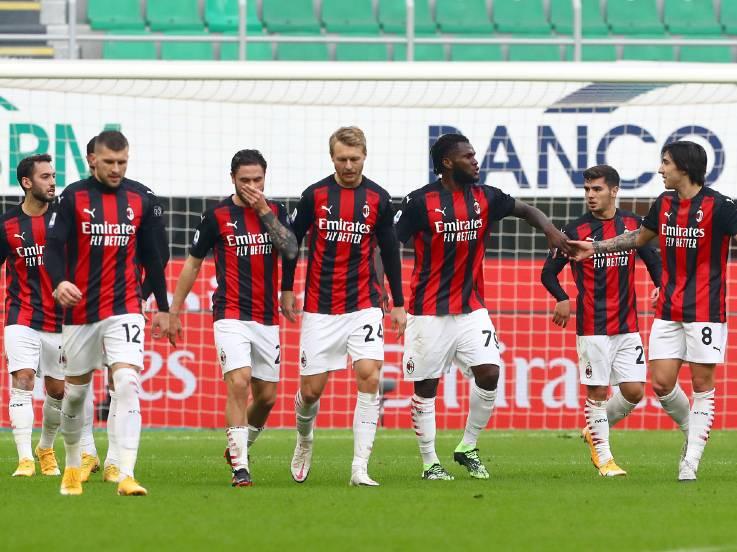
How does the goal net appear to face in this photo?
toward the camera

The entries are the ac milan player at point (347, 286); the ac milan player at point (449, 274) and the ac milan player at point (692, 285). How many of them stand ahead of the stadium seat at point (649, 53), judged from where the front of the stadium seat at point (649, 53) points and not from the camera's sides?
3

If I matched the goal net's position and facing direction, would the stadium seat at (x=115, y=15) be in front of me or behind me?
behind

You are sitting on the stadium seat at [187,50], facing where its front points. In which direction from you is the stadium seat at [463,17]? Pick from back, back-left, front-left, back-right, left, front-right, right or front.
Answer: left

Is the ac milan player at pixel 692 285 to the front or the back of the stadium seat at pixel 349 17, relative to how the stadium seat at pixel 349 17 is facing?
to the front

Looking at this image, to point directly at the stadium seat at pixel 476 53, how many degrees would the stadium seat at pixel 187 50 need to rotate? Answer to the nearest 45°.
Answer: approximately 90° to its left

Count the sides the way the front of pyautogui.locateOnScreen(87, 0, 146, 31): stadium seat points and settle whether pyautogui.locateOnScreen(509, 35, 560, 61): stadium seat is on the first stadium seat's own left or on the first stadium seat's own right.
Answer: on the first stadium seat's own left

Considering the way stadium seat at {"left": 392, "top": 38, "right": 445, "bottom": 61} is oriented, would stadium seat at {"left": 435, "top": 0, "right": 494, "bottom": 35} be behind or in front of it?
behind

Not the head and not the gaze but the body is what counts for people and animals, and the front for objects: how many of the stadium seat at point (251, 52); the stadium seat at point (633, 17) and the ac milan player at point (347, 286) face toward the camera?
3

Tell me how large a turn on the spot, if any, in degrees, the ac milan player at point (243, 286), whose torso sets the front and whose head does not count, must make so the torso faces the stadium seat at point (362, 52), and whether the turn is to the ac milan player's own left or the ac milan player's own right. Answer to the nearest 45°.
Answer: approximately 180°

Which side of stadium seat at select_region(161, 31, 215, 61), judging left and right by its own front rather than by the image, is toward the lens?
front

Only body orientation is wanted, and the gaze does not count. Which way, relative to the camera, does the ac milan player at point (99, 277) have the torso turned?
toward the camera

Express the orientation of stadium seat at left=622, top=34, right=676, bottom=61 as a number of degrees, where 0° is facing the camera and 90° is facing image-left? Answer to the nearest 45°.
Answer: approximately 0°

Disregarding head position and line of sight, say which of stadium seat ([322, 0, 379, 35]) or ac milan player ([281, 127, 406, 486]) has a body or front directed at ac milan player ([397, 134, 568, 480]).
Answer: the stadium seat

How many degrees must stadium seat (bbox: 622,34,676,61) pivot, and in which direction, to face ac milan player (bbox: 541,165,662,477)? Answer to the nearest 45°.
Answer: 0° — it already faces them

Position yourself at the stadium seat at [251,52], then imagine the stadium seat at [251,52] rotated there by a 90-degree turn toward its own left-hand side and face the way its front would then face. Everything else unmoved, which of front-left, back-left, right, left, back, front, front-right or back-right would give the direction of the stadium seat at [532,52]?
front
